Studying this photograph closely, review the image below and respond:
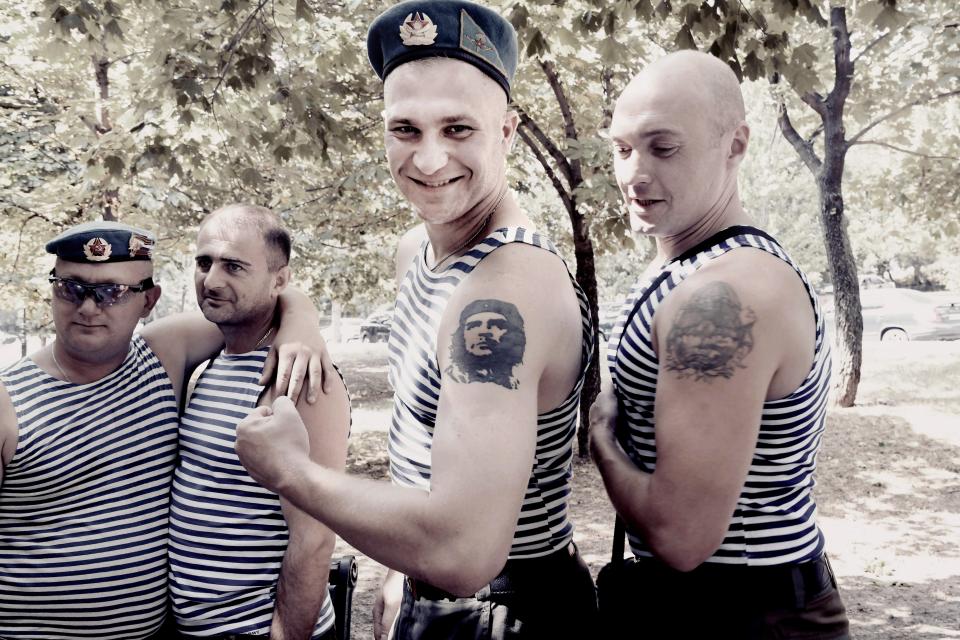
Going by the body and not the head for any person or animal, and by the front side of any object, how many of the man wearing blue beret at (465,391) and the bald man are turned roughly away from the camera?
0

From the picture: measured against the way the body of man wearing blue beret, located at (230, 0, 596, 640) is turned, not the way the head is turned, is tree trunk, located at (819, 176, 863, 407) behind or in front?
behind

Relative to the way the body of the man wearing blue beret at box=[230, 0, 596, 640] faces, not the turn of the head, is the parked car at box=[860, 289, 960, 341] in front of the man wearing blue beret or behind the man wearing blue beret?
behind

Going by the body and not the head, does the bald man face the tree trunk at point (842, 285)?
no

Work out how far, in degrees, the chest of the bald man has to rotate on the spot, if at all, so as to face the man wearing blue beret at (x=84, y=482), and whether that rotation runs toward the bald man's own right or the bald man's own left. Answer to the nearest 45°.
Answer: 0° — they already face them

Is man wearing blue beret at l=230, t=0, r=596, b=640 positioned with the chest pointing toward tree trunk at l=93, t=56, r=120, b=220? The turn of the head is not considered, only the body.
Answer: no

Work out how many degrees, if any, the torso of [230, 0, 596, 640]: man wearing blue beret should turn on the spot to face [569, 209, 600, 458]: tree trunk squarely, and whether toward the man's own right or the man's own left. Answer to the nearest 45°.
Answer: approximately 135° to the man's own right

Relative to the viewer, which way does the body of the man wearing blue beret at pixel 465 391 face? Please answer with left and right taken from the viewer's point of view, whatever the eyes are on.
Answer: facing the viewer and to the left of the viewer

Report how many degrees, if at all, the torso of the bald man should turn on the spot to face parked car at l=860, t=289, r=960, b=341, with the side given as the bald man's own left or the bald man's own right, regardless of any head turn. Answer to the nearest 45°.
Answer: approximately 90° to the bald man's own right

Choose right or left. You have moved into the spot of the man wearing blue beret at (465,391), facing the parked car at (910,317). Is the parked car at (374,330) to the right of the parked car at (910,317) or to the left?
left

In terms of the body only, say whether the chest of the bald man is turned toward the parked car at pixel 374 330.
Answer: no

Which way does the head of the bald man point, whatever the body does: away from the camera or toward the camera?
toward the camera

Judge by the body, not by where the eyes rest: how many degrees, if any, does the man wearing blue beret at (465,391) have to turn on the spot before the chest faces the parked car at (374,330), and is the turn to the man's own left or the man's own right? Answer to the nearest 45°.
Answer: approximately 135° to the man's own right

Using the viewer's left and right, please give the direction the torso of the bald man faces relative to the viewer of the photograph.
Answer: facing to the left of the viewer
